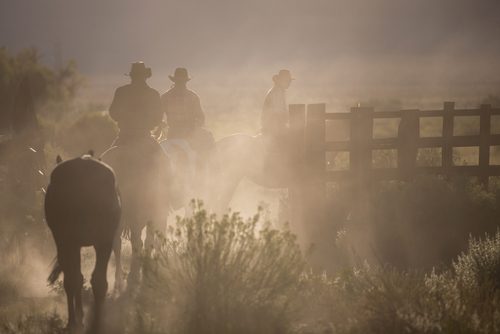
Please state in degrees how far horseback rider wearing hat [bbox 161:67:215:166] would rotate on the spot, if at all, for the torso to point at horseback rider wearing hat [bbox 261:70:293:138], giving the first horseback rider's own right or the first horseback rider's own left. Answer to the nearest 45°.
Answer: approximately 45° to the first horseback rider's own right

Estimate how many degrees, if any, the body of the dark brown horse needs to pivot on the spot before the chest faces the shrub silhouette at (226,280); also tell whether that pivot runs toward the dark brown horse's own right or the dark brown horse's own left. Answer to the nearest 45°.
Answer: approximately 135° to the dark brown horse's own right

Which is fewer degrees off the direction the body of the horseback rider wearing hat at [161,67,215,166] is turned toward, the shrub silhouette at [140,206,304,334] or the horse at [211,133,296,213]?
the horse

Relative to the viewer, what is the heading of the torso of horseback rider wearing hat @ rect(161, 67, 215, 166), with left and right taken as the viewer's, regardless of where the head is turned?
facing away from the viewer and to the right of the viewer

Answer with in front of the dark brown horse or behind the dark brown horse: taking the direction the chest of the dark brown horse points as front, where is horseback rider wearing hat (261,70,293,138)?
in front

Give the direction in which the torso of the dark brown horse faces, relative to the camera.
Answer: away from the camera

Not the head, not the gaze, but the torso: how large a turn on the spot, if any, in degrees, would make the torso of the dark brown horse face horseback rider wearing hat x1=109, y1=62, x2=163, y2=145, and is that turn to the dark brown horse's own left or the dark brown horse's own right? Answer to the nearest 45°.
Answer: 0° — it already faces them

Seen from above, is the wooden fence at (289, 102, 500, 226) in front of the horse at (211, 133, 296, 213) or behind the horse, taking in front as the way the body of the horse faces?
in front

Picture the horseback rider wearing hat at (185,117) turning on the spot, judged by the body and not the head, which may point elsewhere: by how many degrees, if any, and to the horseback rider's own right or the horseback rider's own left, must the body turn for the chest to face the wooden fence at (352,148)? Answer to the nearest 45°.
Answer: approximately 45° to the horseback rider's own right
